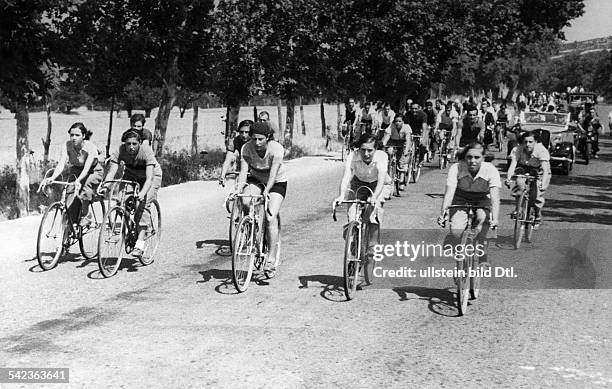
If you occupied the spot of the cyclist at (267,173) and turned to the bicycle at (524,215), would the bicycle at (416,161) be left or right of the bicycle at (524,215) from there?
left

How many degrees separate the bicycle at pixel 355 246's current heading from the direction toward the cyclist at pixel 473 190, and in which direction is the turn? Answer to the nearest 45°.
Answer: approximately 90° to its left

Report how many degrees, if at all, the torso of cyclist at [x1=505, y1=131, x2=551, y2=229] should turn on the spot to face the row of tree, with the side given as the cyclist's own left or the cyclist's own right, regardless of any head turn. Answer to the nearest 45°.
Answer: approximately 135° to the cyclist's own right

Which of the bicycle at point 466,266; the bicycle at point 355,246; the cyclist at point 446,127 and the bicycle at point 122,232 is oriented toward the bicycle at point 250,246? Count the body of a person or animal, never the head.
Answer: the cyclist

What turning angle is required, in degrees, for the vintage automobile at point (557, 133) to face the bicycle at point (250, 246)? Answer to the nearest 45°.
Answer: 0° — it already faces it

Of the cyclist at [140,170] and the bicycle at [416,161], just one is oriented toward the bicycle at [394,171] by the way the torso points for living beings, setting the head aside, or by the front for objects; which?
the bicycle at [416,161]

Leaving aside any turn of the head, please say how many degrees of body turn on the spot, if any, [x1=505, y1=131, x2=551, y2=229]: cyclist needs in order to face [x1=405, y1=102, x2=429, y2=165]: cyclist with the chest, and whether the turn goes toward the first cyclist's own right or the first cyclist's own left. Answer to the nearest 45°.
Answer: approximately 180°
